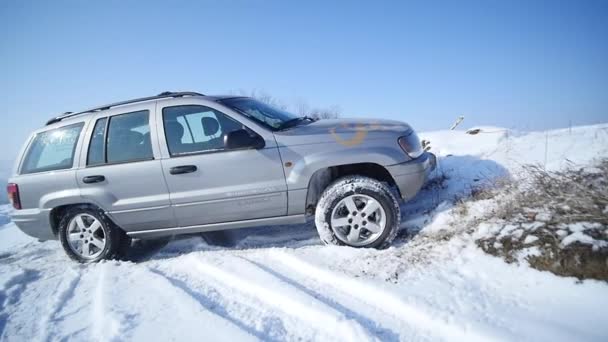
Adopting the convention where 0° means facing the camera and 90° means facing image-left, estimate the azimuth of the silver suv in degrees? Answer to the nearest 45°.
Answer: approximately 270°
